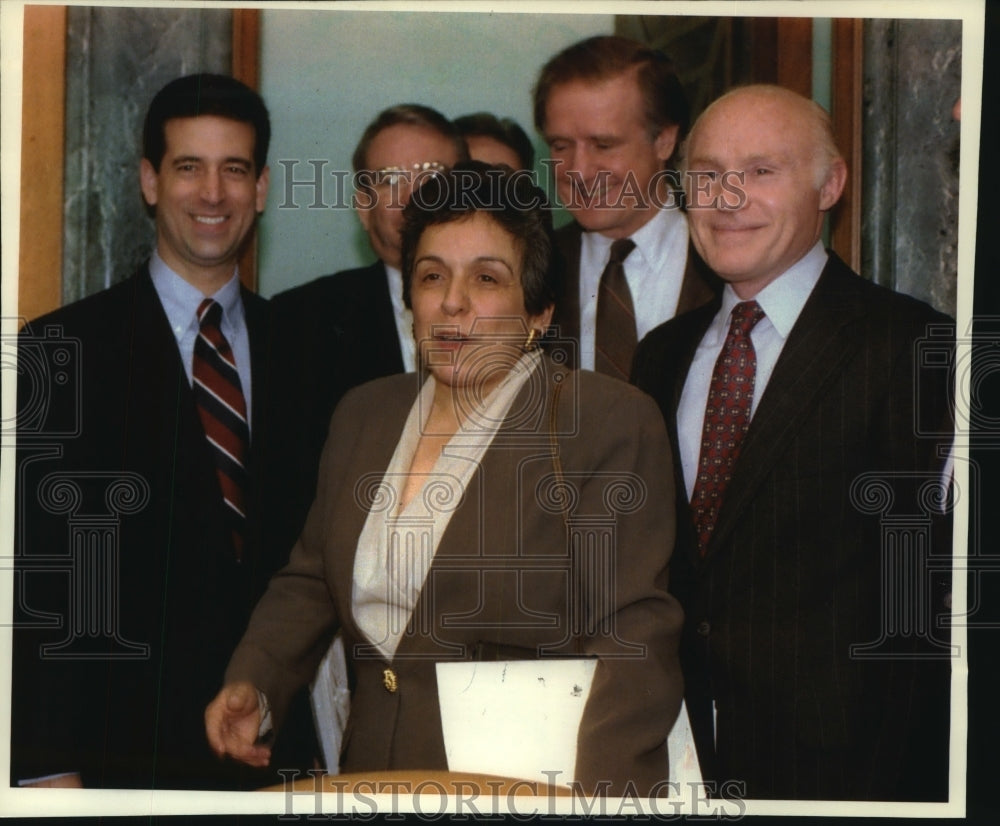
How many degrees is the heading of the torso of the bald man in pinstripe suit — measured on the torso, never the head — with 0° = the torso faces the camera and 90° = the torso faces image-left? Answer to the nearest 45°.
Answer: approximately 45°

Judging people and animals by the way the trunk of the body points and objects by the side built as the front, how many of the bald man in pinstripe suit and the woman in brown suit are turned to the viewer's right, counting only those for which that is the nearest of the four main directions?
0

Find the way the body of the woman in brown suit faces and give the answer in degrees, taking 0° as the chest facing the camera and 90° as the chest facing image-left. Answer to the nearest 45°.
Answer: approximately 45°

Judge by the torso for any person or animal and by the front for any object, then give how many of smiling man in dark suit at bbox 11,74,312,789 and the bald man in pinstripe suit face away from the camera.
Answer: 0

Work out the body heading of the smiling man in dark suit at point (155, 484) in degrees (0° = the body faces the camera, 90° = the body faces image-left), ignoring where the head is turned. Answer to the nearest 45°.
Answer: approximately 315°
